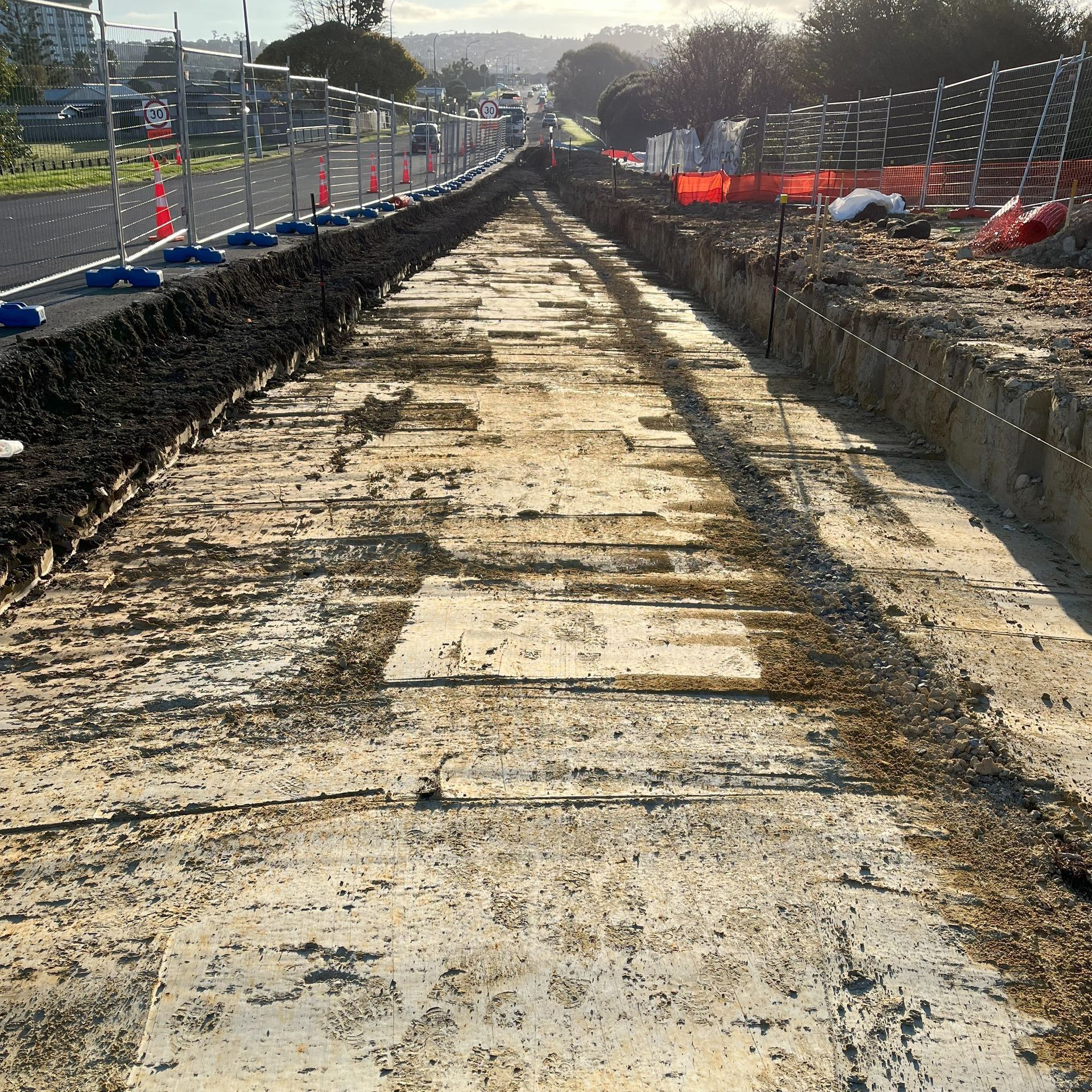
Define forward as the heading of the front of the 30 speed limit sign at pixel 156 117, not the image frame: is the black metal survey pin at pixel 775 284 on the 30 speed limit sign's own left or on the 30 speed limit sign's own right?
on the 30 speed limit sign's own left

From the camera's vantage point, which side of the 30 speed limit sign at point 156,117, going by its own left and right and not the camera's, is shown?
front

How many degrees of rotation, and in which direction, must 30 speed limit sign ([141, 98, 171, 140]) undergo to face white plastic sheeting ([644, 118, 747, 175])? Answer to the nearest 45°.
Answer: approximately 135° to its left

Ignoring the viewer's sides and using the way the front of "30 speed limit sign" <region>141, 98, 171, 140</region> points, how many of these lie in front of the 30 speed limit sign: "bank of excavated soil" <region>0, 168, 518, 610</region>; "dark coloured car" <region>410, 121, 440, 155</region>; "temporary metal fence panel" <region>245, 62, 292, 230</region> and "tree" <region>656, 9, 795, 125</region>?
2

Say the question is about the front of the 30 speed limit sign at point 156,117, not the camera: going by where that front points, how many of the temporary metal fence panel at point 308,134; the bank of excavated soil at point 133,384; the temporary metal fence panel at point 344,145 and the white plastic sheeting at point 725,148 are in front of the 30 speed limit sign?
1

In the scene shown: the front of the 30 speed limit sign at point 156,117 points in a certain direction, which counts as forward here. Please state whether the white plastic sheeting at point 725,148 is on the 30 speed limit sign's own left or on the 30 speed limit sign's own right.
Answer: on the 30 speed limit sign's own left

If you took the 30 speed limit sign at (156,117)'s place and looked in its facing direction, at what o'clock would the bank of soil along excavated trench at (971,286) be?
The bank of soil along excavated trench is roughly at 10 o'clock from the 30 speed limit sign.

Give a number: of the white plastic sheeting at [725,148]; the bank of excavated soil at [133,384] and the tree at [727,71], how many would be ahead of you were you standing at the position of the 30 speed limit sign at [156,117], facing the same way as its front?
1

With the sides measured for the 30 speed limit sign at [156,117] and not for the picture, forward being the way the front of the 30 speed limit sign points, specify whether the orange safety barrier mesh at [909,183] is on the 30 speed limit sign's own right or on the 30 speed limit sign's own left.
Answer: on the 30 speed limit sign's own left
